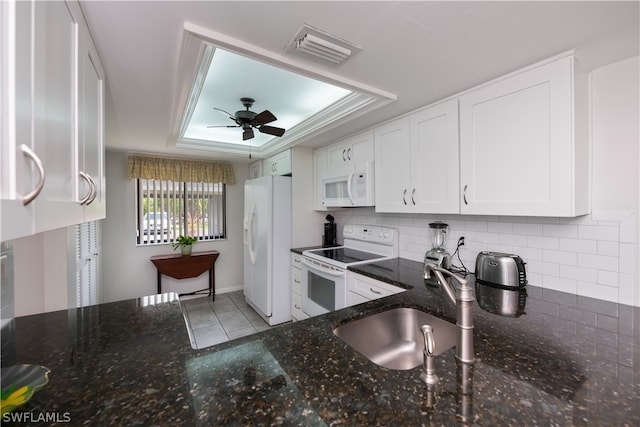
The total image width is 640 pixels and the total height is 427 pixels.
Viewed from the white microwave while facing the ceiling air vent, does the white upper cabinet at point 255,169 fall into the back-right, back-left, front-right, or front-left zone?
back-right

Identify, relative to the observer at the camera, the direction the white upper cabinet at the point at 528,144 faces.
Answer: facing the viewer and to the left of the viewer

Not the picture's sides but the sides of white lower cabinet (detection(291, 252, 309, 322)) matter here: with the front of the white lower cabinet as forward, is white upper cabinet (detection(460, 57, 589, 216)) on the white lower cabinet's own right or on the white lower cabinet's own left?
on the white lower cabinet's own left

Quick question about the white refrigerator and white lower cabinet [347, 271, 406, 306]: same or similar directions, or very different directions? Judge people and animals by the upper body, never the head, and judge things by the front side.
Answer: same or similar directions

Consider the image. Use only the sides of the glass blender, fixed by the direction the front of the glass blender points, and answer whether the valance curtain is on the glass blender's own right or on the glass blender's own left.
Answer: on the glass blender's own right

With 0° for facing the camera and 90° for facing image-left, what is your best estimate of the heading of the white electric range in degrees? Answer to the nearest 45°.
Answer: approximately 45°

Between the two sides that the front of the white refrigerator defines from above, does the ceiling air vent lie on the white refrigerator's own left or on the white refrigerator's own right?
on the white refrigerator's own left

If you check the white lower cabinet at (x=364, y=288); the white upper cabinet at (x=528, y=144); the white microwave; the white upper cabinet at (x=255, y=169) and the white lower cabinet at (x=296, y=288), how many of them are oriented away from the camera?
0

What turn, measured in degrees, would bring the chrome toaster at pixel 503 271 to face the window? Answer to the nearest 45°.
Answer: approximately 135° to its right

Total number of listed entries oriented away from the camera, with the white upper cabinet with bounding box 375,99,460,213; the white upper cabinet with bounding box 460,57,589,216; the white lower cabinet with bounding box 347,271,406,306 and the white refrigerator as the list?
0

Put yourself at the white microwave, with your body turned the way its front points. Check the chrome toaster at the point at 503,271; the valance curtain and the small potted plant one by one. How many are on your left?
1

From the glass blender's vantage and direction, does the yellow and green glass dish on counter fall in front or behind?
in front

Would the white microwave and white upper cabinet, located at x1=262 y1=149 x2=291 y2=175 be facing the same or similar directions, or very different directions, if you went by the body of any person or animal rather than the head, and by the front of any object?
same or similar directions

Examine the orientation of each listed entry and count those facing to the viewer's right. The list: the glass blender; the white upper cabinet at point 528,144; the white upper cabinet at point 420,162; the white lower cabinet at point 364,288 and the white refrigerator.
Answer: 0

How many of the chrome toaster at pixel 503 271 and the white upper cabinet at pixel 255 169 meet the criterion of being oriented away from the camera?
0
